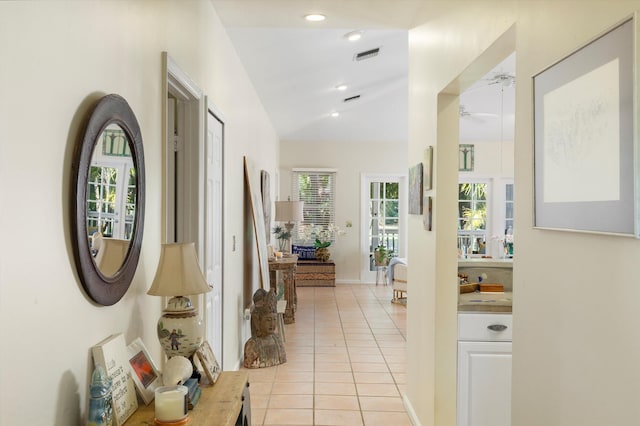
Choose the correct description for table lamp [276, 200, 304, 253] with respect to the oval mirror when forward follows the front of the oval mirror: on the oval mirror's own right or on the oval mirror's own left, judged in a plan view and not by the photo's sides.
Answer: on the oval mirror's own left

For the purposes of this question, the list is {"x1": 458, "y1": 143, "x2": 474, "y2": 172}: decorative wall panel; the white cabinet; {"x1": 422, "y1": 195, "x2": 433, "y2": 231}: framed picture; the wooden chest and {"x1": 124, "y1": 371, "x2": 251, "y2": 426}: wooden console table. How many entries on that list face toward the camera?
3

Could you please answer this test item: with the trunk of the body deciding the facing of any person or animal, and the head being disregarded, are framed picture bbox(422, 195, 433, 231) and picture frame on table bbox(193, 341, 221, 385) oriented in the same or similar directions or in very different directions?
very different directions

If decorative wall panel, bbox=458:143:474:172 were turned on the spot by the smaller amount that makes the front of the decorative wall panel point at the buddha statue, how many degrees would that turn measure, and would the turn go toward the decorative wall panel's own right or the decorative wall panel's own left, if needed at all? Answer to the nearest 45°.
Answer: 0° — it already faces it

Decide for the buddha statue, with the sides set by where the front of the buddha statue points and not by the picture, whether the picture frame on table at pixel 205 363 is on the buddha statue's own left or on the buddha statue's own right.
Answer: on the buddha statue's own right

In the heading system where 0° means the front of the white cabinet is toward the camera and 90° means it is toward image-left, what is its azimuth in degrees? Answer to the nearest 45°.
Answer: approximately 0°

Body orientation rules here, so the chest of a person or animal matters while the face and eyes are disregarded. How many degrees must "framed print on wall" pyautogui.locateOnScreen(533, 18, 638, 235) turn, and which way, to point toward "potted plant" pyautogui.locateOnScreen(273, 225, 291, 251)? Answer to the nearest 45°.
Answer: approximately 90° to its right

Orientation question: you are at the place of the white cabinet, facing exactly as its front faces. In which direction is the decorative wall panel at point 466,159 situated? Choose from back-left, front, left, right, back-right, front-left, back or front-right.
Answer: back

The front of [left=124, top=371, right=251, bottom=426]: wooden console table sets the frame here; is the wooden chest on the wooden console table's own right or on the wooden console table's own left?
on the wooden console table's own left

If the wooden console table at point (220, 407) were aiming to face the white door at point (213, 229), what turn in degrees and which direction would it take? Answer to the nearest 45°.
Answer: approximately 90° to its left

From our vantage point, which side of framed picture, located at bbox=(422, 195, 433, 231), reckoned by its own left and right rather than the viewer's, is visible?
left

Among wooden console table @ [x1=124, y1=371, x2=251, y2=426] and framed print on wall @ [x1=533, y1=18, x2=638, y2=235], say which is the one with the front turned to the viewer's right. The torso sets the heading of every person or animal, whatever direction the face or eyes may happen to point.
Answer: the wooden console table

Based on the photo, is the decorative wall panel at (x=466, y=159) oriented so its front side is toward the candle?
yes
